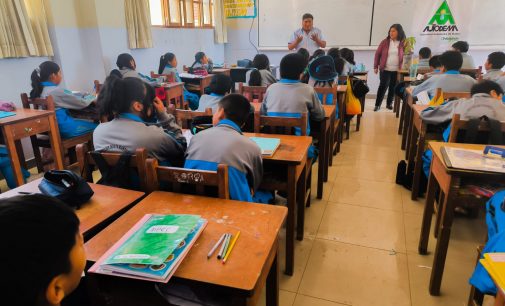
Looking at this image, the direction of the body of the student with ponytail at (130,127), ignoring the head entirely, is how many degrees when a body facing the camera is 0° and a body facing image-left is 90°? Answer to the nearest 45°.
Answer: approximately 225°

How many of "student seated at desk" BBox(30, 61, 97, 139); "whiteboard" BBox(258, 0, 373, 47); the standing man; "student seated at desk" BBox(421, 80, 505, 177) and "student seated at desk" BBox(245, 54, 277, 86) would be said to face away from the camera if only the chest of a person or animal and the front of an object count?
2

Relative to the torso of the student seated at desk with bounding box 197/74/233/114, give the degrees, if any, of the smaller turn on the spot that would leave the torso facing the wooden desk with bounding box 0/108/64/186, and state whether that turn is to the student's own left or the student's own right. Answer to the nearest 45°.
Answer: approximately 135° to the student's own left

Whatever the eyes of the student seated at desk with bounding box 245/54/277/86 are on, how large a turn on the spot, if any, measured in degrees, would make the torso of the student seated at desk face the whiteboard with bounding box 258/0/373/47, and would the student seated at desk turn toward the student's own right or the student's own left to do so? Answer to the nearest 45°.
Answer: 0° — they already face it

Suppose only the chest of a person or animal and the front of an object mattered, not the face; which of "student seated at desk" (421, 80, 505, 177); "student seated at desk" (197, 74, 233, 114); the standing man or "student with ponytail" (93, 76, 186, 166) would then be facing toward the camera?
the standing man

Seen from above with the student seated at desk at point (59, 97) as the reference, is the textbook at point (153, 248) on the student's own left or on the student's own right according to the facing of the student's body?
on the student's own right
